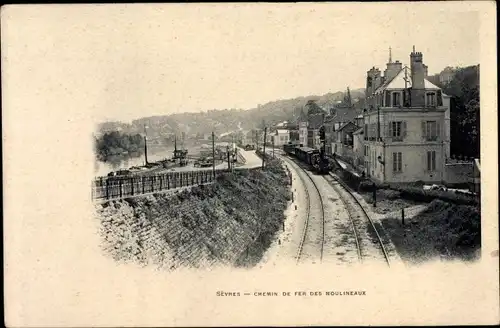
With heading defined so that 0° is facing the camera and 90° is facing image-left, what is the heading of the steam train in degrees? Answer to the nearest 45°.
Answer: approximately 315°
